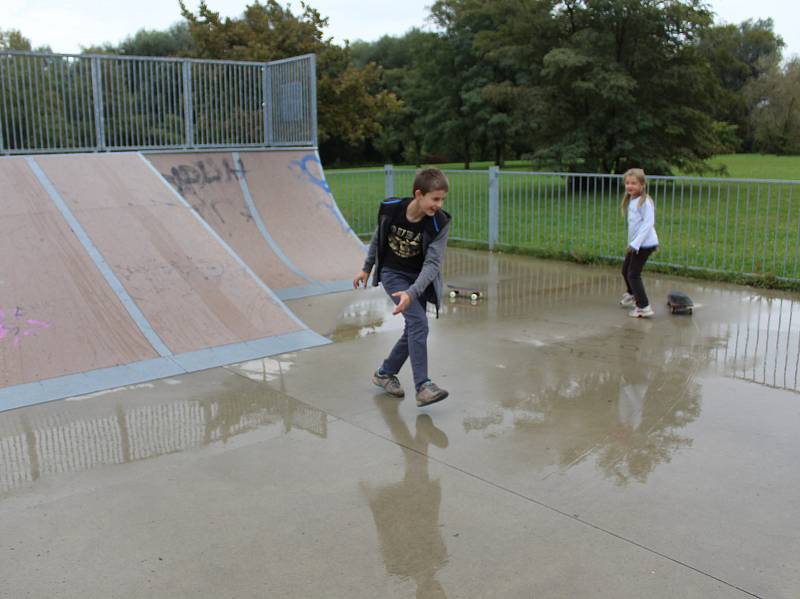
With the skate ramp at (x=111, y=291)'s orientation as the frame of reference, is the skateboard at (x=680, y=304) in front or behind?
in front

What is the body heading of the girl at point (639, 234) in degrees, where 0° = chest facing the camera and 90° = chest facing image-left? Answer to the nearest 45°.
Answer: approximately 45°

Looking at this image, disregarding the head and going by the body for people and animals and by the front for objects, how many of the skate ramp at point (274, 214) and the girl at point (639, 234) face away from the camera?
0

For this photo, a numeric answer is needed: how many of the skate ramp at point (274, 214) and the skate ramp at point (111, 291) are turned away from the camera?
0

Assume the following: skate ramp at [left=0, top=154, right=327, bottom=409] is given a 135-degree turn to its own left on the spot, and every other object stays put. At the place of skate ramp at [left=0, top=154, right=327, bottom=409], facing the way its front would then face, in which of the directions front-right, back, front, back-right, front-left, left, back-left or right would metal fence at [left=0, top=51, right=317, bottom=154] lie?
front

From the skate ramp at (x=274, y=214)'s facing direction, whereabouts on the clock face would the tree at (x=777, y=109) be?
The tree is roughly at 9 o'clock from the skate ramp.

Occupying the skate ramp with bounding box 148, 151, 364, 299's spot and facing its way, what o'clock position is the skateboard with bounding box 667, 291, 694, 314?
The skateboard is roughly at 12 o'clock from the skate ramp.

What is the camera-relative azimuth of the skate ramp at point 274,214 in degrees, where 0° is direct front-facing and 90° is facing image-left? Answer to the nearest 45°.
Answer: approximately 315°

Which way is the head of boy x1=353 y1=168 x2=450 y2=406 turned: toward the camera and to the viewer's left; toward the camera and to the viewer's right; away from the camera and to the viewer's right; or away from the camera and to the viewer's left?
toward the camera and to the viewer's right

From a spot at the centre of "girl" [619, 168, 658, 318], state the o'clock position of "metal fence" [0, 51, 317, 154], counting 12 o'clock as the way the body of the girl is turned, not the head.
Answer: The metal fence is roughly at 2 o'clock from the girl.
